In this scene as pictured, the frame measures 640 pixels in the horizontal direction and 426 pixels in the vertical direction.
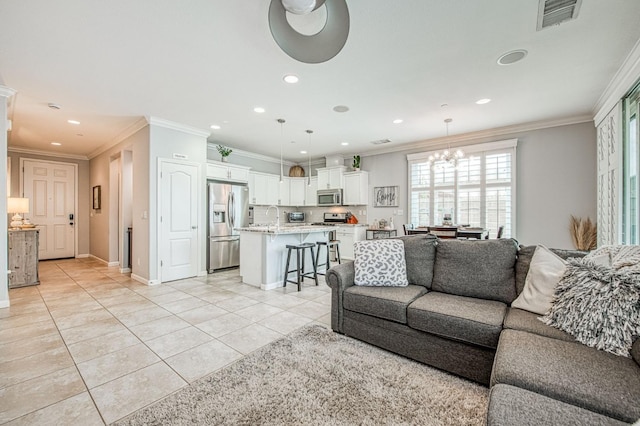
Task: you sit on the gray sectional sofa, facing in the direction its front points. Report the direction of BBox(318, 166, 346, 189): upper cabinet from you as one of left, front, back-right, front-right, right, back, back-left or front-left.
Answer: right

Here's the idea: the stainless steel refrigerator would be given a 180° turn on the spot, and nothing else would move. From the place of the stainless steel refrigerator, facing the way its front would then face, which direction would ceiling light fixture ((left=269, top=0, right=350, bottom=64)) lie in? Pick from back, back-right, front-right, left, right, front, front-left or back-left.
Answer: back-left

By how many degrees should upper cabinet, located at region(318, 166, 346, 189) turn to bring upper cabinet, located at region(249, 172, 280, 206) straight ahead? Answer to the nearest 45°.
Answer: approximately 45° to its right

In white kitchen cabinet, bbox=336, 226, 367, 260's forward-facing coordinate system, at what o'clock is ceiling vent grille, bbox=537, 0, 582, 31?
The ceiling vent grille is roughly at 10 o'clock from the white kitchen cabinet.

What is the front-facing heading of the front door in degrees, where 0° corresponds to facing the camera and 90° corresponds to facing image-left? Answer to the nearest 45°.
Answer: approximately 0°

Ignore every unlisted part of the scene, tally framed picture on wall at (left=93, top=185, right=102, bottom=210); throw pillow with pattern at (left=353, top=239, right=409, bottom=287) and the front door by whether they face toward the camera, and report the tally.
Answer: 2

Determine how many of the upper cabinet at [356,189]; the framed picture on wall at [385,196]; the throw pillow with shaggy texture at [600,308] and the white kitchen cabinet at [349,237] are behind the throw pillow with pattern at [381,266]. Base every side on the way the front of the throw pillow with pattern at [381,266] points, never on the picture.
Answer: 3

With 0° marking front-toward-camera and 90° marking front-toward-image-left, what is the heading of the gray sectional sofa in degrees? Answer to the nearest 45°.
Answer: approximately 45°
